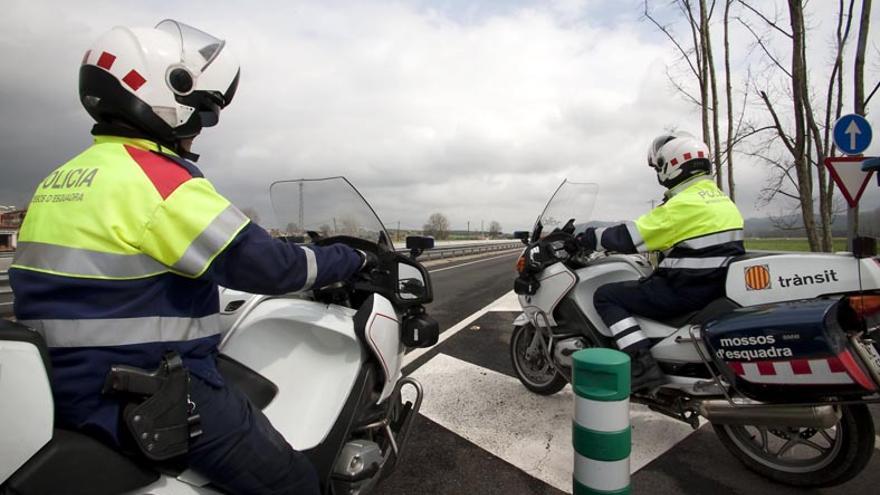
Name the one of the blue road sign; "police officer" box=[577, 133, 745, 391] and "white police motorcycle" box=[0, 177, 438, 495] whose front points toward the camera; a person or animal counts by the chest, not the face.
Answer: the blue road sign

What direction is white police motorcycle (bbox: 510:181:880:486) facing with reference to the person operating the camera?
facing away from the viewer and to the left of the viewer

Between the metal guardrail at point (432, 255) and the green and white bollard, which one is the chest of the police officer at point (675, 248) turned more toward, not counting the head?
the metal guardrail

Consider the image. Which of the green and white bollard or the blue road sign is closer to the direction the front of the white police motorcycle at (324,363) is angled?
the blue road sign

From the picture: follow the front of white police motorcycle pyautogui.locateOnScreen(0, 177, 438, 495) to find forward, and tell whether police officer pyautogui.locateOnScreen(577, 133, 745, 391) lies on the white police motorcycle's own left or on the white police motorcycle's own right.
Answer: on the white police motorcycle's own right

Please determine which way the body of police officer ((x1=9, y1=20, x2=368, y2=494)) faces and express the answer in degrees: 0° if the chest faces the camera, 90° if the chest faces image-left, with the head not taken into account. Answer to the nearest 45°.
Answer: approximately 225°

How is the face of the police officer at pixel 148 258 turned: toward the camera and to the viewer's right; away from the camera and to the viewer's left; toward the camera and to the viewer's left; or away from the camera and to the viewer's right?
away from the camera and to the viewer's right

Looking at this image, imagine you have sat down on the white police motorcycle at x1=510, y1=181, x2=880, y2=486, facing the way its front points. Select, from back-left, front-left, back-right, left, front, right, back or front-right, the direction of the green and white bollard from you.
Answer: left

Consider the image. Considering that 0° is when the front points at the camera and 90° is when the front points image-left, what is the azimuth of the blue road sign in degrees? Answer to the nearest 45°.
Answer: approximately 0°

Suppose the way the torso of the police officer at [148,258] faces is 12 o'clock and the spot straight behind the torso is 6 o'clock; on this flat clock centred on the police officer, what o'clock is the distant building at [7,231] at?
The distant building is roughly at 10 o'clock from the police officer.

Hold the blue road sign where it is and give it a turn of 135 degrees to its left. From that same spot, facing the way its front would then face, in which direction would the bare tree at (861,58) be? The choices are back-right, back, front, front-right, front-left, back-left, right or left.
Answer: front-left

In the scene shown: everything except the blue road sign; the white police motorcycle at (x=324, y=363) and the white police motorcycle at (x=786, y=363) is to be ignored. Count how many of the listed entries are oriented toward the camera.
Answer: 1

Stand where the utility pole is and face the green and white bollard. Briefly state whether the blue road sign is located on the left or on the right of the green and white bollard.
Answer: left

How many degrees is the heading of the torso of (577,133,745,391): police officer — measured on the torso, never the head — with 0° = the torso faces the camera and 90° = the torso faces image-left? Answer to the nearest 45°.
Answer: approximately 135°
